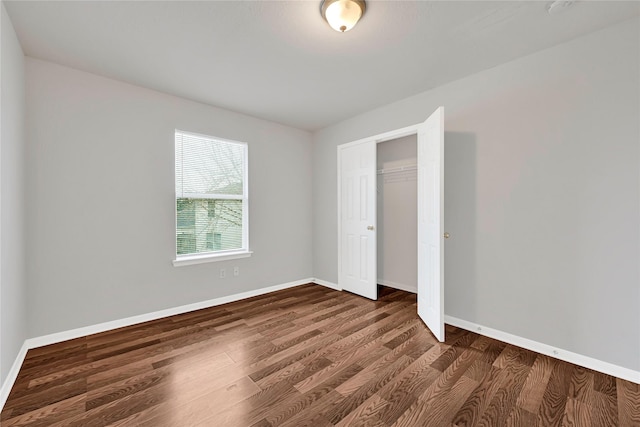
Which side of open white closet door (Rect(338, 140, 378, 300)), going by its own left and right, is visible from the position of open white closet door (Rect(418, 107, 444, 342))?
left

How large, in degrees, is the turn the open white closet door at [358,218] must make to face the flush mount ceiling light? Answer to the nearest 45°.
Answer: approximately 45° to its left

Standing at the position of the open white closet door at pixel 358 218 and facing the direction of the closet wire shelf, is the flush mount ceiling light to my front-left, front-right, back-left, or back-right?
back-right

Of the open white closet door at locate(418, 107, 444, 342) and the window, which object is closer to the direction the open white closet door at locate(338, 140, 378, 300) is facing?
the window

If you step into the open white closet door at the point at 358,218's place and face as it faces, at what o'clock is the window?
The window is roughly at 1 o'clock from the open white closet door.

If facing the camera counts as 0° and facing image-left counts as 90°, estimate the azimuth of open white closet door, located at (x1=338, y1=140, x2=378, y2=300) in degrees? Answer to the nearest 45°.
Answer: approximately 45°

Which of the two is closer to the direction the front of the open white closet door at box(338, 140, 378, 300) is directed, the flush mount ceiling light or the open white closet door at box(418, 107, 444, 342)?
the flush mount ceiling light
